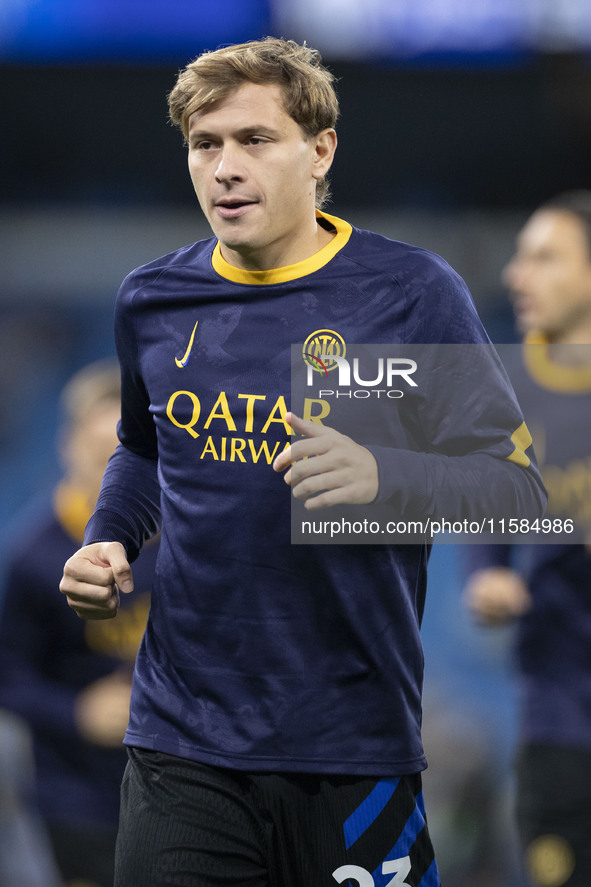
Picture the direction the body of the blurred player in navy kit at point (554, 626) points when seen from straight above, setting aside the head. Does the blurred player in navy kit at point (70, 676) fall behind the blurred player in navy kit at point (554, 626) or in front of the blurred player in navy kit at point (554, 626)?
in front

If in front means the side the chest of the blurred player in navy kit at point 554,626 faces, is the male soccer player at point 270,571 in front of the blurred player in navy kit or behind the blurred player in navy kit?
in front

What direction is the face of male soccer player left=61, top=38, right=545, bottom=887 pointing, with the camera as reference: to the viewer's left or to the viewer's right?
to the viewer's left

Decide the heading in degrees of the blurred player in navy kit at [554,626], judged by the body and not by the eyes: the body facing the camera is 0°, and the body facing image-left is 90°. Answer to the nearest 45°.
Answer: approximately 45°
